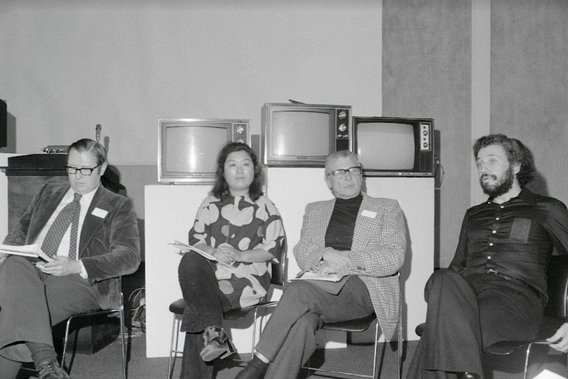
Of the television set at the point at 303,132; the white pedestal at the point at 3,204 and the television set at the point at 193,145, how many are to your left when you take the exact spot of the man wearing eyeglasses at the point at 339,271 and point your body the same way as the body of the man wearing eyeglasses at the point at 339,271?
0

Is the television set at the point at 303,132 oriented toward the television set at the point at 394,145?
no

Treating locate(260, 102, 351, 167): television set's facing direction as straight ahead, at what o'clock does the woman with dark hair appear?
The woman with dark hair is roughly at 1 o'clock from the television set.

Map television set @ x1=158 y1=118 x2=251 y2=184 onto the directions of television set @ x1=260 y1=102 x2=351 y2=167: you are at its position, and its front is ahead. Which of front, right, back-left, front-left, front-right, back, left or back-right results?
right

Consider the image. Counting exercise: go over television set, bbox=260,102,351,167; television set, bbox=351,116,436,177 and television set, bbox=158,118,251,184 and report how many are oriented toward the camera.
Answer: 3

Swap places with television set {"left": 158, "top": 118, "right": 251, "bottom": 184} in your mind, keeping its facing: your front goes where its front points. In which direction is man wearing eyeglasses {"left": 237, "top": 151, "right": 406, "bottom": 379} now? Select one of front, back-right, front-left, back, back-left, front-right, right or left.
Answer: front-left

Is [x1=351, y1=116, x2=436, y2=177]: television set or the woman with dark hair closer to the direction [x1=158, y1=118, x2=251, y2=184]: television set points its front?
the woman with dark hair

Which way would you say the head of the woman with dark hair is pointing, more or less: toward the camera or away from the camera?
toward the camera

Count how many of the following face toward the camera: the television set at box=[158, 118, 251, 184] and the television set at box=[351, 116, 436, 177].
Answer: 2

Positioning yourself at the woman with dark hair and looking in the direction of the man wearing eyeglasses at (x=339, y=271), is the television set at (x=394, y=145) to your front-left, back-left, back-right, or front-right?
front-left

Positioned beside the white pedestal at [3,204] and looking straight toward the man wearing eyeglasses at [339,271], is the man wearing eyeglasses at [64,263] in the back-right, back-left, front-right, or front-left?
front-right

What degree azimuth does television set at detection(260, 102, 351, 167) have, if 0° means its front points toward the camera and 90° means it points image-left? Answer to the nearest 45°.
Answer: approximately 0°

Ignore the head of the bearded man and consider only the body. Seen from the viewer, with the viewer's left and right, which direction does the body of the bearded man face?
facing the viewer and to the left of the viewer

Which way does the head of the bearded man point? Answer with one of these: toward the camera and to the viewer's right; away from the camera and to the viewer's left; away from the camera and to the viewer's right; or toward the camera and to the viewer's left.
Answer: toward the camera and to the viewer's left

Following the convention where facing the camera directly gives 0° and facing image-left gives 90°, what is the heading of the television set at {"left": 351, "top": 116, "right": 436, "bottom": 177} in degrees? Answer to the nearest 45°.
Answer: approximately 0°

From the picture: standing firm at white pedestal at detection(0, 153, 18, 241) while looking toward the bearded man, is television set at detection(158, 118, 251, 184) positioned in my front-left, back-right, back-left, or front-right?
front-left

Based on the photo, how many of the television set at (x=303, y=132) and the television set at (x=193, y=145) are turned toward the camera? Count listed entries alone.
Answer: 2

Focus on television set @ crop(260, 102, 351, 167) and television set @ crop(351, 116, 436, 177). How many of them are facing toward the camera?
2

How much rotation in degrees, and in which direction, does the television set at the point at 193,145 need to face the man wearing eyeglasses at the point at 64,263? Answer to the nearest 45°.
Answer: approximately 45° to its right

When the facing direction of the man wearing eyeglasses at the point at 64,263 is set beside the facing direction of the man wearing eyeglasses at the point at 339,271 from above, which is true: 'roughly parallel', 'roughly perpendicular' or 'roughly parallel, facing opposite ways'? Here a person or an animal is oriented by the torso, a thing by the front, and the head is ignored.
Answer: roughly parallel

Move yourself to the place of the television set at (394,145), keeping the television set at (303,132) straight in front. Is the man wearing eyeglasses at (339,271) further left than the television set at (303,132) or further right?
left
